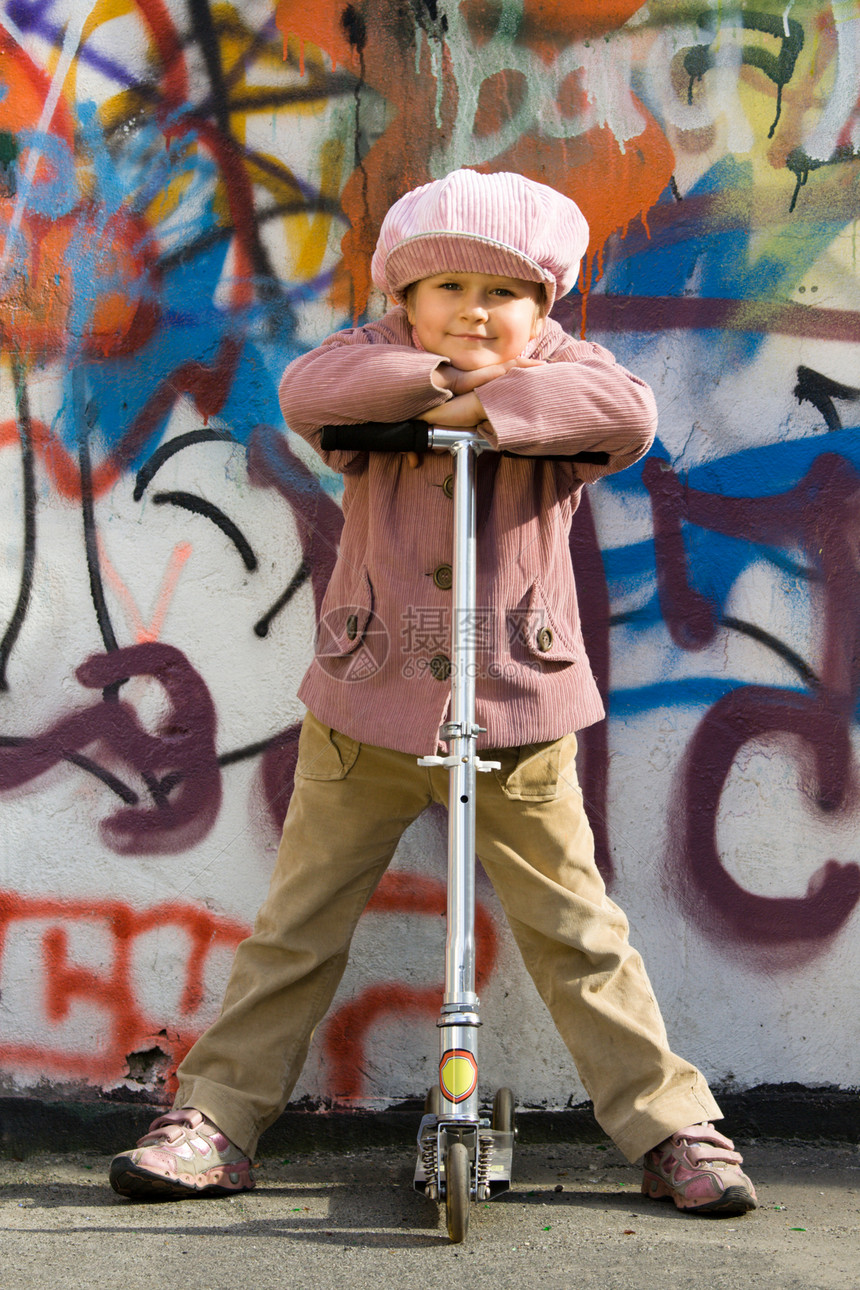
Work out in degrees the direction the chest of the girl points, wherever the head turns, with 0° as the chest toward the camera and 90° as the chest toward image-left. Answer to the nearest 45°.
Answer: approximately 0°

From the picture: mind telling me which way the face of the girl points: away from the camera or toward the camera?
toward the camera
